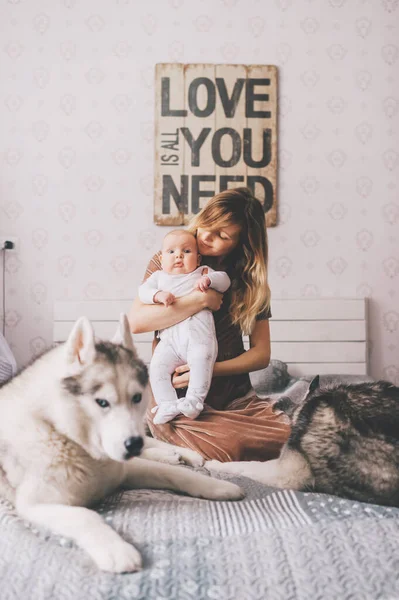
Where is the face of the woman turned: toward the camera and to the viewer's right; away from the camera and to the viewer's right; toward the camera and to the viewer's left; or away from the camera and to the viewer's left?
toward the camera and to the viewer's left

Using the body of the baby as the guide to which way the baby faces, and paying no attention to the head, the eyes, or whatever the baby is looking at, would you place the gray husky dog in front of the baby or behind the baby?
in front

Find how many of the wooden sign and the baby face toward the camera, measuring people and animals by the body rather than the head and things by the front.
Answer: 2

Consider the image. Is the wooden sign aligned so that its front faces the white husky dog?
yes

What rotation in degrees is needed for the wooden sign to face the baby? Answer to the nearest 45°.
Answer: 0° — it already faces them

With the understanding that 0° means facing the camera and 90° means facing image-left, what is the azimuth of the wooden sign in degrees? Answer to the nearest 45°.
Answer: approximately 0°

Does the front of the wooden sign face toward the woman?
yes

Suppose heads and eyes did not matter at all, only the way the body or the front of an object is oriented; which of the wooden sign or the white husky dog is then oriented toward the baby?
the wooden sign

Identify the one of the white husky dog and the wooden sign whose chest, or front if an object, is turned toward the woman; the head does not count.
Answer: the wooden sign

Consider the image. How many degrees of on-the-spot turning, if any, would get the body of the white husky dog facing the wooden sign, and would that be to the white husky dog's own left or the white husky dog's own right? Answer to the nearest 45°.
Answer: approximately 135° to the white husky dog's own left

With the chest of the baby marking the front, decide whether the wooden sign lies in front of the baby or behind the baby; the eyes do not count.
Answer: behind

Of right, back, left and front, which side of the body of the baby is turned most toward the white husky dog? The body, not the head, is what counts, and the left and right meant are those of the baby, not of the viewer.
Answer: front

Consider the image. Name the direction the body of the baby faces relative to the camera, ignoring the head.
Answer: toward the camera
